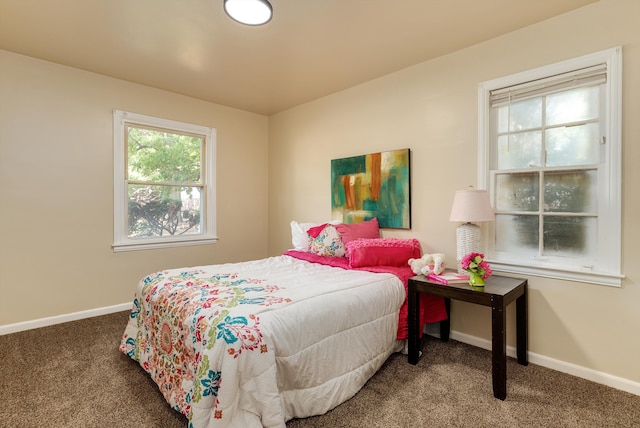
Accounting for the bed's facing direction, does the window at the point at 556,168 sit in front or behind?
behind

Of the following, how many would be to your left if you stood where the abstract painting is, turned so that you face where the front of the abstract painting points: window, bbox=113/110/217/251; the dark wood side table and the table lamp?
2

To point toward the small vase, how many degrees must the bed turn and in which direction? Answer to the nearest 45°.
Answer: approximately 135° to its left

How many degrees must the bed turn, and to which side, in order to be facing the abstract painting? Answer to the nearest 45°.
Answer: approximately 180°

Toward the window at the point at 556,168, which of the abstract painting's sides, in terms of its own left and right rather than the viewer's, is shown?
left

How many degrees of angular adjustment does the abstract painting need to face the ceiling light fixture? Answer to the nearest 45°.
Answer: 0° — it already faces it

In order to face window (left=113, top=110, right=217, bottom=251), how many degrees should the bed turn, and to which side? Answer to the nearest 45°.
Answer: approximately 90° to its right

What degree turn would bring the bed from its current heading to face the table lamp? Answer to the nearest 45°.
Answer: approximately 135° to its left
